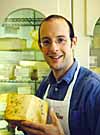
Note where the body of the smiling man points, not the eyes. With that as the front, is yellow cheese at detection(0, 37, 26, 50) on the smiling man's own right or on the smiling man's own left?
on the smiling man's own right

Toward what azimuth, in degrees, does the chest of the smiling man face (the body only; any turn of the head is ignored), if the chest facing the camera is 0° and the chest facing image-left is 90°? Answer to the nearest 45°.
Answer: approximately 45°
